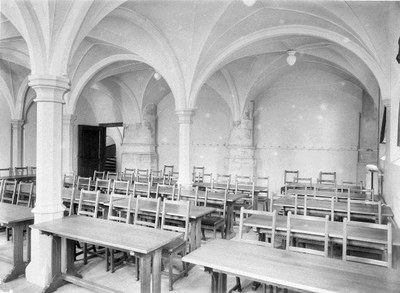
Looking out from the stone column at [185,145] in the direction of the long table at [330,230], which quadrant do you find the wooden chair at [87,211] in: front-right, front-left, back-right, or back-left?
front-right

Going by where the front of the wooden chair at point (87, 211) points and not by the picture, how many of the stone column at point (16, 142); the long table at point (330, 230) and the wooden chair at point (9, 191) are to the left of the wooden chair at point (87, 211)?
1

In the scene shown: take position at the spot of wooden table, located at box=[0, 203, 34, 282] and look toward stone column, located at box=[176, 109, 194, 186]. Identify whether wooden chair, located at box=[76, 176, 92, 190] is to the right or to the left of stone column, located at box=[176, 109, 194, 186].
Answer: left

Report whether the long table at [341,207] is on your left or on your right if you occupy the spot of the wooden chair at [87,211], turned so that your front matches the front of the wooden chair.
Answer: on your left

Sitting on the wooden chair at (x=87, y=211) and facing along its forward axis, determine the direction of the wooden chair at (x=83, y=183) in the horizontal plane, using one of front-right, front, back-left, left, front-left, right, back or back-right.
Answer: back-right

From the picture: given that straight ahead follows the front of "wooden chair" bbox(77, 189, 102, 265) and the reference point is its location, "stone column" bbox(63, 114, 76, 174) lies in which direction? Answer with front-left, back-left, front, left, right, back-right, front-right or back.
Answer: back-right

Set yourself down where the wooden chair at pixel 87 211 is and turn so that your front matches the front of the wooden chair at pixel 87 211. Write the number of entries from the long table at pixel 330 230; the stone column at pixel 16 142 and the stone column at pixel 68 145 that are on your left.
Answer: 1

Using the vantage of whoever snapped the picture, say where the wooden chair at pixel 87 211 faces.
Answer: facing the viewer and to the left of the viewer

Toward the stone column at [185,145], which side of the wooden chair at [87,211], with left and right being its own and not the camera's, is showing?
back

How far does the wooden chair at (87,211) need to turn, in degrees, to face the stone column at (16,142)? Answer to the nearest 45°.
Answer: approximately 135° to its right

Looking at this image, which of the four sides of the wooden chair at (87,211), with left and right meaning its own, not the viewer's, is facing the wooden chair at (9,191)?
right

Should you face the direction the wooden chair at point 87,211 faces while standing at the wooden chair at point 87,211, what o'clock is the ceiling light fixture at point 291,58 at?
The ceiling light fixture is roughly at 7 o'clock from the wooden chair.

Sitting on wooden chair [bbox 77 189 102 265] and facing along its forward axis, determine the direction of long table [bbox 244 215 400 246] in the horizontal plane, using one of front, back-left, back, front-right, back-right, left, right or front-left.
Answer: left

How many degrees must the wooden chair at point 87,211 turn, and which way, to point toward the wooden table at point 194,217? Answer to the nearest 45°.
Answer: approximately 90° to its left

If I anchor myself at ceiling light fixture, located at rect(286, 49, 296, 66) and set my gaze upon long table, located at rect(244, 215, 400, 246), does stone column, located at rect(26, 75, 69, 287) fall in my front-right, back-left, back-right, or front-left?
front-right
